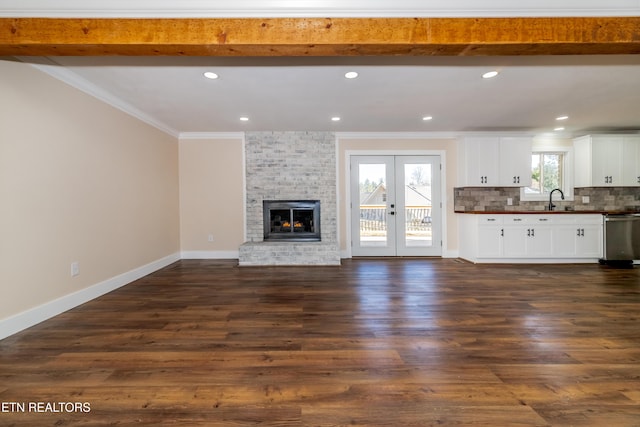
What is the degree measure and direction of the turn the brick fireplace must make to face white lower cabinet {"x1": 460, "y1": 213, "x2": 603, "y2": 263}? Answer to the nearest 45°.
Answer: approximately 90° to its left

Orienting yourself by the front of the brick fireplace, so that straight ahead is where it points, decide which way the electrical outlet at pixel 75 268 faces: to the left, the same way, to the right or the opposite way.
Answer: to the left

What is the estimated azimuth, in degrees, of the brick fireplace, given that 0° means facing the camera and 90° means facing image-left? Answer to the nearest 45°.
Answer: approximately 0°

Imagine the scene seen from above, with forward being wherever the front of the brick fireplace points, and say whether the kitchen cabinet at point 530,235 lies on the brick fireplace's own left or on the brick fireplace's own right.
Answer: on the brick fireplace's own left
